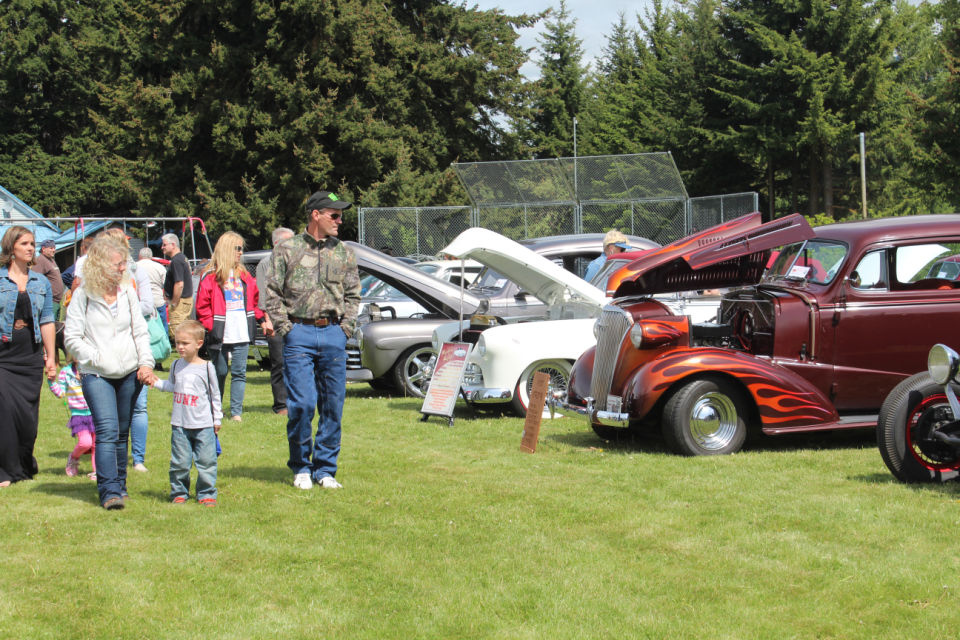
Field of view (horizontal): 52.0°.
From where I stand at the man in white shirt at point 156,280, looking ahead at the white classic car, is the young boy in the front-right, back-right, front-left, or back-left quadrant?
front-right

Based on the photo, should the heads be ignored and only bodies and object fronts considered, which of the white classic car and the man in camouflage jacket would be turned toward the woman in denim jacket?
the white classic car

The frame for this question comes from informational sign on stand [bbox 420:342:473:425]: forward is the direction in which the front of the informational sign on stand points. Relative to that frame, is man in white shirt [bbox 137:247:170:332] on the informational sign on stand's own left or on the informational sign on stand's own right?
on the informational sign on stand's own right

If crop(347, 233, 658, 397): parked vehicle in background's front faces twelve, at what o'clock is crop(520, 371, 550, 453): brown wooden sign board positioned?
The brown wooden sign board is roughly at 10 o'clock from the parked vehicle in background.

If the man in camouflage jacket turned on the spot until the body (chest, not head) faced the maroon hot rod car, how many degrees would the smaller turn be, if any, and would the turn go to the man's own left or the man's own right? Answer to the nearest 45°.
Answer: approximately 90° to the man's own left

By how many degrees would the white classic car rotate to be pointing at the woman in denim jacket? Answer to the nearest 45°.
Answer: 0° — it already faces them

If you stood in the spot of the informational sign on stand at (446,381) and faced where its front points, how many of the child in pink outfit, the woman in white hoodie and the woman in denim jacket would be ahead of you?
3

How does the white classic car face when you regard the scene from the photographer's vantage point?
facing the viewer and to the left of the viewer

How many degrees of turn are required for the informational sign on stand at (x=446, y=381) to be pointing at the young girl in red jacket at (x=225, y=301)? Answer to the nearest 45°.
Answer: approximately 45° to its right

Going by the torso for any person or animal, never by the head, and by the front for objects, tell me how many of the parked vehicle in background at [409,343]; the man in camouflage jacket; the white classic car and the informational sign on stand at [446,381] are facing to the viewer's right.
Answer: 0

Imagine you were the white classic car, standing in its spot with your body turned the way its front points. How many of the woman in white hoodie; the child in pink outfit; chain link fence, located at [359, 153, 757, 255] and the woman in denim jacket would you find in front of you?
3

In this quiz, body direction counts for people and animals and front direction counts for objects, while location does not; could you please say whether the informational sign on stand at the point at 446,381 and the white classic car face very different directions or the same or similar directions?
same or similar directions

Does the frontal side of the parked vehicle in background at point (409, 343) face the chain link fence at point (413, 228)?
no

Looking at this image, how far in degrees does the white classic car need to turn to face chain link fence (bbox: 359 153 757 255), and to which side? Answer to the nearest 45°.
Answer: approximately 135° to its right

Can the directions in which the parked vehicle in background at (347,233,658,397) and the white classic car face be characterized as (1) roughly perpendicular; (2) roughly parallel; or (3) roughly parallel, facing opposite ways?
roughly parallel

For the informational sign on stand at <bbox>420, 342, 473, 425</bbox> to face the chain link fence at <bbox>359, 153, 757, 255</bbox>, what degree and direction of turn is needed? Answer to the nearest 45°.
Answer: approximately 135° to its right

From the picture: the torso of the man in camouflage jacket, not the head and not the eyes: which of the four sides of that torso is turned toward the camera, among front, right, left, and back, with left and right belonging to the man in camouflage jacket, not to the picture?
front

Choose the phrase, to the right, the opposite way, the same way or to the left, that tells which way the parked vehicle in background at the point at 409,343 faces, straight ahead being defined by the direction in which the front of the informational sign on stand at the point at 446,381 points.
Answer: the same way

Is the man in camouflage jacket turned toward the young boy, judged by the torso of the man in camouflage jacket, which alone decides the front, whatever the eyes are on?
no

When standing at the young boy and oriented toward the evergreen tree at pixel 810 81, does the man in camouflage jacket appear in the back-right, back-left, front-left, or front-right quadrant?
front-right

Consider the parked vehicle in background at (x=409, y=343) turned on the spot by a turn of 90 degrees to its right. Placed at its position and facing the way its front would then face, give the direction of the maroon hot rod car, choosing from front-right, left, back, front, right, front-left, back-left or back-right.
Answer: back

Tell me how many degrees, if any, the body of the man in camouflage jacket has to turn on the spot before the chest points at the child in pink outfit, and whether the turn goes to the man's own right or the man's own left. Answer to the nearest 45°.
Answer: approximately 135° to the man's own right
